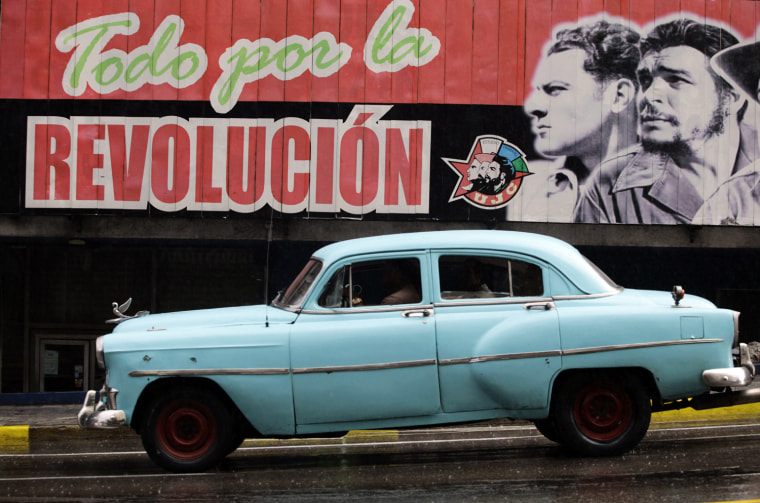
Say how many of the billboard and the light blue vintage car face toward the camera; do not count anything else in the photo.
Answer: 1

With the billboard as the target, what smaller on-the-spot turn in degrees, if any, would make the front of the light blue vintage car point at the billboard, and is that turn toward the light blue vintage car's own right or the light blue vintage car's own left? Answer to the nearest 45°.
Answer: approximately 90° to the light blue vintage car's own right

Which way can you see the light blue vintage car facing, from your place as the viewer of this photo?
facing to the left of the viewer

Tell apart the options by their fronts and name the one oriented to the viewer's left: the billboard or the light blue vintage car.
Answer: the light blue vintage car

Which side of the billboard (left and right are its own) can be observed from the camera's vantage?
front

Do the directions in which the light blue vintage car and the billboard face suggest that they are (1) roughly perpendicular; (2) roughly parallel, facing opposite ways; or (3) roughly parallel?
roughly perpendicular

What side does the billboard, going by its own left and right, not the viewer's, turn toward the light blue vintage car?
front
